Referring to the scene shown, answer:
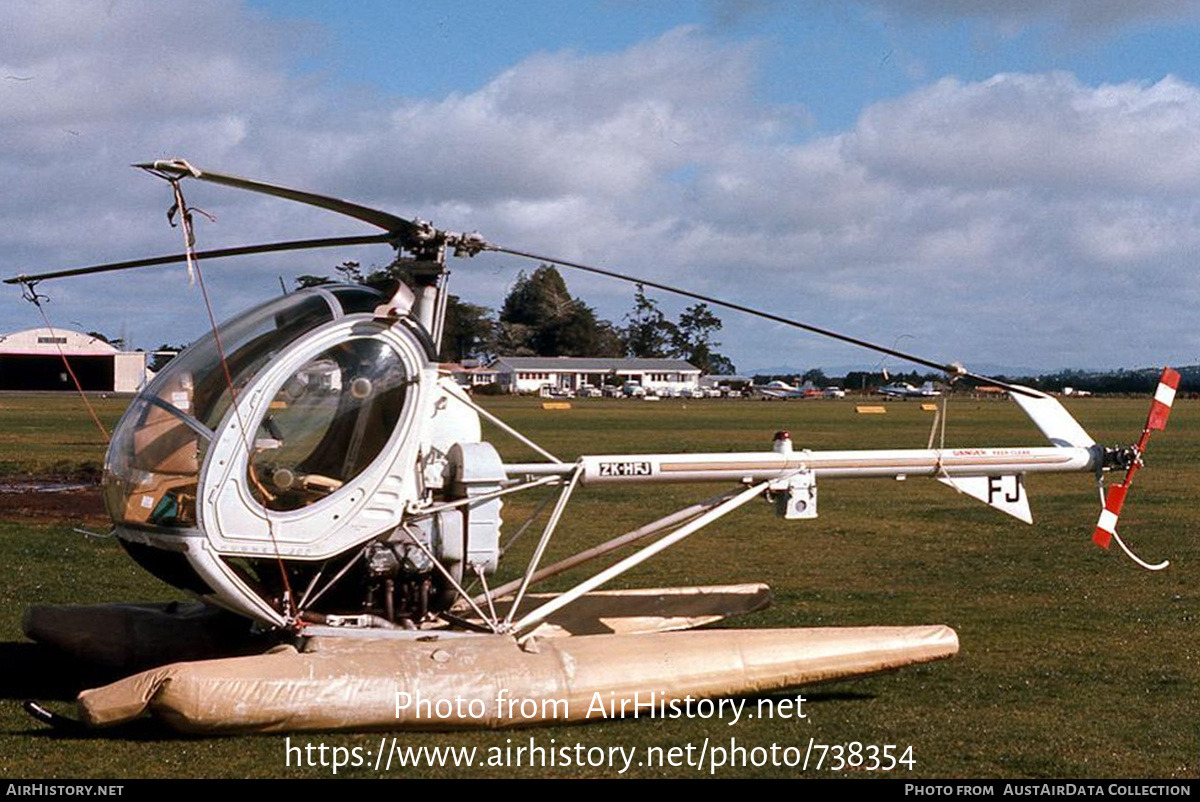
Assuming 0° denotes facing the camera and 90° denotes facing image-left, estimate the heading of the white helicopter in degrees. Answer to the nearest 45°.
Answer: approximately 90°
